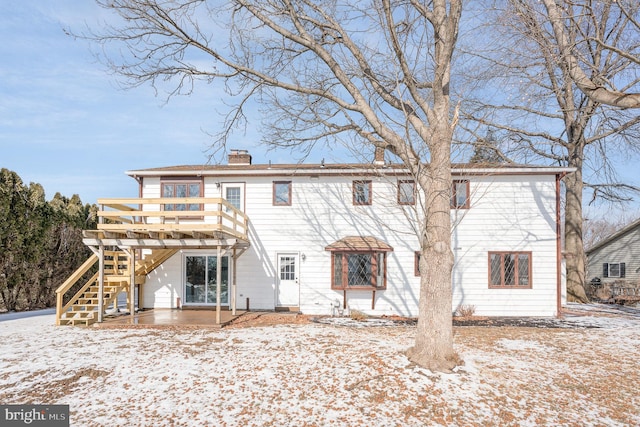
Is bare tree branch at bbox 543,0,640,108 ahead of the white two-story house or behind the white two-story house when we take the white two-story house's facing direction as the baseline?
behind

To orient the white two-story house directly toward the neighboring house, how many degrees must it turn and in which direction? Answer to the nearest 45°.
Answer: approximately 45° to its right

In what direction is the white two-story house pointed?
away from the camera

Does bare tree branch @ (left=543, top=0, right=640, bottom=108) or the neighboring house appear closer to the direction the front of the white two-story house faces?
the neighboring house
